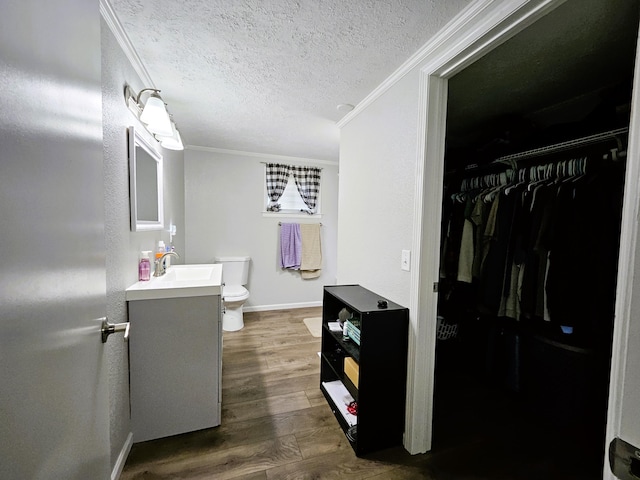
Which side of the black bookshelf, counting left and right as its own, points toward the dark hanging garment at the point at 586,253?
back

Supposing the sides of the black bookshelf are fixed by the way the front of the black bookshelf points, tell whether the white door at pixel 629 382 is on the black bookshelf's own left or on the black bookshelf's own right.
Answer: on the black bookshelf's own left

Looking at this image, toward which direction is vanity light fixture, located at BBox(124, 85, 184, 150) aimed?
to the viewer's right

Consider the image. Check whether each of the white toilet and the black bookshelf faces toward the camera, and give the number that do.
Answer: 1

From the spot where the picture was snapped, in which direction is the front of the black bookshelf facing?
facing to the left of the viewer

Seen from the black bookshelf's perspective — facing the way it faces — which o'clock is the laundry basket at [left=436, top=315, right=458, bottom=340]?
The laundry basket is roughly at 4 o'clock from the black bookshelf.
